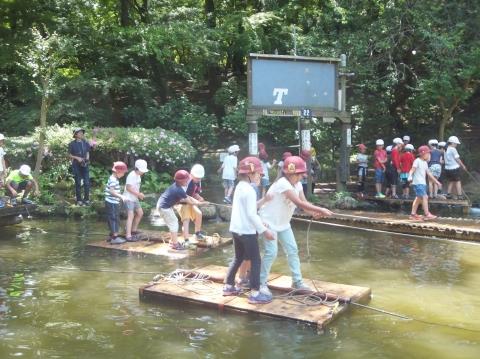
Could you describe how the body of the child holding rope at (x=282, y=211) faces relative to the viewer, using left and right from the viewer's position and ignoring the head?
facing to the right of the viewer

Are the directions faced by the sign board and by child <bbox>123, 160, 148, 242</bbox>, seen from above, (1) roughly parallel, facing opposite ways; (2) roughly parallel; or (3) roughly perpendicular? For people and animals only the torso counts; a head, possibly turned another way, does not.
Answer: roughly perpendicular

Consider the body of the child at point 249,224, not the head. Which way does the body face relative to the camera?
to the viewer's right

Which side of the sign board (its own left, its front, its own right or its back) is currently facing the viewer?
front

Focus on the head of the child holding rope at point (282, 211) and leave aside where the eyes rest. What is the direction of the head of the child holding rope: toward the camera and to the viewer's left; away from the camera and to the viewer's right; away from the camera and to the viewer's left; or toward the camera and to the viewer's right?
toward the camera and to the viewer's right

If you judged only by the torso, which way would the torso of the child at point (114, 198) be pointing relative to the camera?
to the viewer's right

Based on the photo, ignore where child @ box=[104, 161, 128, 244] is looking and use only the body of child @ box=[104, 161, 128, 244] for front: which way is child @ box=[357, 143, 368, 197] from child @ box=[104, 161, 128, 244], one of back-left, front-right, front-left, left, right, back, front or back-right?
front-left

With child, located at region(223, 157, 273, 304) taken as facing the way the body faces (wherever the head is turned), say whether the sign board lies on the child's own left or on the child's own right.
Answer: on the child's own left

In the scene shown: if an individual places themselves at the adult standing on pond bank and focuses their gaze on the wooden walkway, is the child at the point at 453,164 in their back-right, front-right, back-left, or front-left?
front-left

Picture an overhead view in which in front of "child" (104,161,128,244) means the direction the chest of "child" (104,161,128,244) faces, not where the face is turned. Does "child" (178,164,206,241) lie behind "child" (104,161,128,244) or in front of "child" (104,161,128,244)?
in front

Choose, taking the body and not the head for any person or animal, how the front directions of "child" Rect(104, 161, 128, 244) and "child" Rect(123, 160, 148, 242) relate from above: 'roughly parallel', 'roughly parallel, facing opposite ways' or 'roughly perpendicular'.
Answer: roughly parallel
